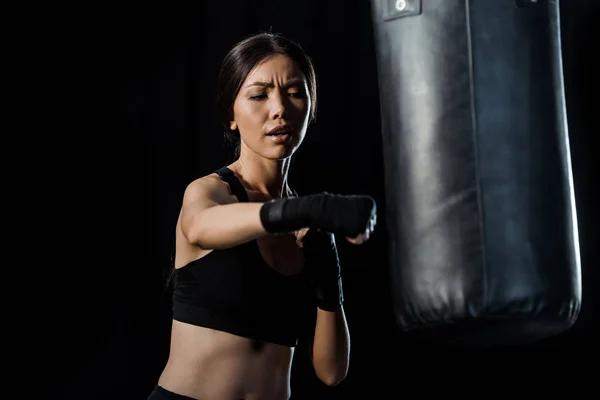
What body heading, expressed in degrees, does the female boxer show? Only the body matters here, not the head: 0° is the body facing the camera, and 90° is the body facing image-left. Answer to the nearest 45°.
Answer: approximately 315°
